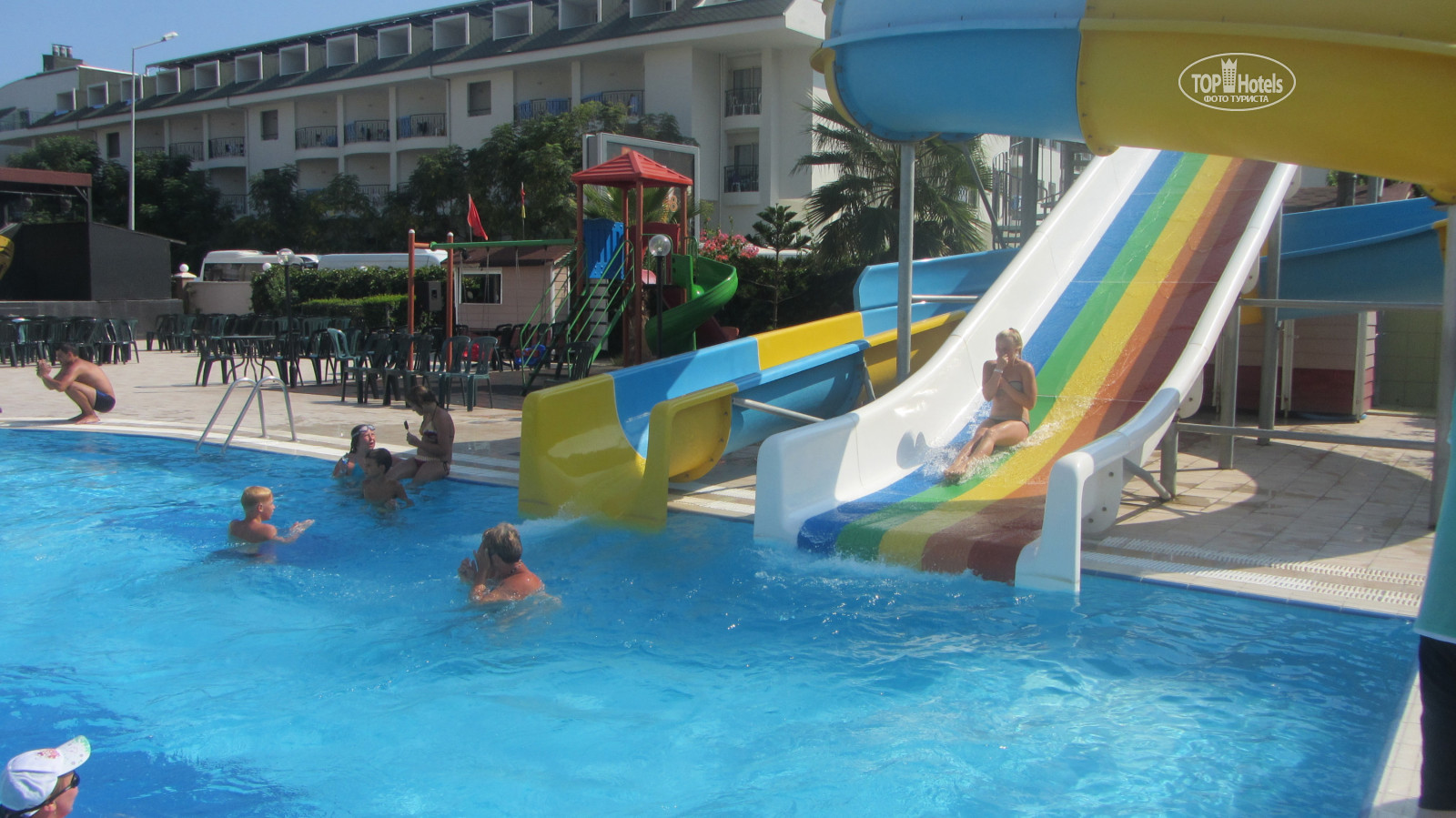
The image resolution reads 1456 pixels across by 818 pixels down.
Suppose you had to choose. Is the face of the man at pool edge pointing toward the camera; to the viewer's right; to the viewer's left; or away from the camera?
to the viewer's left

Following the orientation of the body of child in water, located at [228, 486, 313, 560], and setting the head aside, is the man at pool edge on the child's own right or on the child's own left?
on the child's own left

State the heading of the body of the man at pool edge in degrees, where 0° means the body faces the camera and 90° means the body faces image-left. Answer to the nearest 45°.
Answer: approximately 90°

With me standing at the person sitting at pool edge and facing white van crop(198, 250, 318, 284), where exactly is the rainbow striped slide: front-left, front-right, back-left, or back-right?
back-right

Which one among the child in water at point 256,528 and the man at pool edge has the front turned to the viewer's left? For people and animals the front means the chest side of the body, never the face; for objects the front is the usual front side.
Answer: the man at pool edge

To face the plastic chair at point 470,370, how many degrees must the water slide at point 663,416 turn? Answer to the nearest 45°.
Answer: approximately 90° to its right

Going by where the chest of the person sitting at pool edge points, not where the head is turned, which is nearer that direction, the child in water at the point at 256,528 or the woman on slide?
the child in water

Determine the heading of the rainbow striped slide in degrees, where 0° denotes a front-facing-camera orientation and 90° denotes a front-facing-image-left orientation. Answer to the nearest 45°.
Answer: approximately 45°

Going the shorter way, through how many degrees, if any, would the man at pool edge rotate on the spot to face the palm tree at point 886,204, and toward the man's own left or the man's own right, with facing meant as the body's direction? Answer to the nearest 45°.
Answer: approximately 180°

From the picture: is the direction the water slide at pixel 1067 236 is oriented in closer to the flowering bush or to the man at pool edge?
the man at pool edge

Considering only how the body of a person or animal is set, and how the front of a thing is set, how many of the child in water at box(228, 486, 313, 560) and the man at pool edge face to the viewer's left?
1
